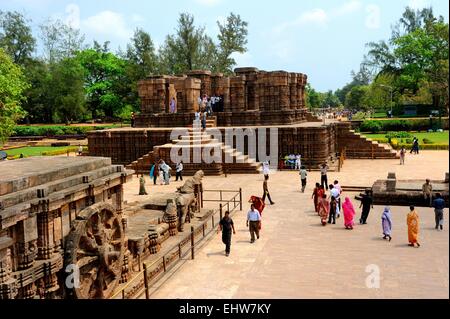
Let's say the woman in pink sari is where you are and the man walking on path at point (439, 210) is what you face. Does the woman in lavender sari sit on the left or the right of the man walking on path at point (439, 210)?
right

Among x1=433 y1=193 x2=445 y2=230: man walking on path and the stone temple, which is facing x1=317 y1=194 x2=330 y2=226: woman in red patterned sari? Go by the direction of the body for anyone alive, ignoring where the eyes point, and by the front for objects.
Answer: the stone temple

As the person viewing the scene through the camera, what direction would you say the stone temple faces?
facing the viewer

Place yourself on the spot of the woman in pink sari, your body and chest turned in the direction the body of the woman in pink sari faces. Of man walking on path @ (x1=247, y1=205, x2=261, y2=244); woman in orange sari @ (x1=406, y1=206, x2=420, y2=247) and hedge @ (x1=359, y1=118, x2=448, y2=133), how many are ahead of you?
1

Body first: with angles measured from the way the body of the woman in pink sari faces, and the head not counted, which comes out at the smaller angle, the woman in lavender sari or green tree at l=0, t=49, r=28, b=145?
the green tree

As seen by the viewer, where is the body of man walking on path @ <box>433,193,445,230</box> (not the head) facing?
away from the camera

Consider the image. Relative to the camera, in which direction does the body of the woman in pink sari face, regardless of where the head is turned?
away from the camera

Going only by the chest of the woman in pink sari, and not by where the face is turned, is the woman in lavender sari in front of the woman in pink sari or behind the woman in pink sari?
behind

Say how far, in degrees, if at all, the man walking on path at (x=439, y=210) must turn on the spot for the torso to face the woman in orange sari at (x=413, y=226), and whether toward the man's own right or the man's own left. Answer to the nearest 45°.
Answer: approximately 180°

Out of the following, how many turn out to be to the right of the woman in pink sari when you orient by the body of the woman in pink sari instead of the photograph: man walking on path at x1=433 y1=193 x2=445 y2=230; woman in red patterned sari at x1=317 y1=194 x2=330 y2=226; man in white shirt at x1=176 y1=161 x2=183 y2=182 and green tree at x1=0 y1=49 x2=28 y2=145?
1

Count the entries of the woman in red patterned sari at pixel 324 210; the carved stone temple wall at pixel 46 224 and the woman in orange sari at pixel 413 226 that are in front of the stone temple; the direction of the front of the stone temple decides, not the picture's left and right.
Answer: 3

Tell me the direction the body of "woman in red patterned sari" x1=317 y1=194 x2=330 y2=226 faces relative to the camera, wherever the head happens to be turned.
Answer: away from the camera

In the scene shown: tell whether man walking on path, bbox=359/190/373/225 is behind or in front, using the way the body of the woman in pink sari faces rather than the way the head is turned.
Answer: in front

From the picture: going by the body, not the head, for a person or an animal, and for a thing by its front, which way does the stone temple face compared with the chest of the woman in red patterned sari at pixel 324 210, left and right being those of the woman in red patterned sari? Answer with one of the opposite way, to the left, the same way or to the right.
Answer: the opposite way

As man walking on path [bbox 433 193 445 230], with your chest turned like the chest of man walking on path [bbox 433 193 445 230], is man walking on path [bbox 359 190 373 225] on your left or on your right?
on your left

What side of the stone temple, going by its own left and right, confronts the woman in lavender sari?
front
